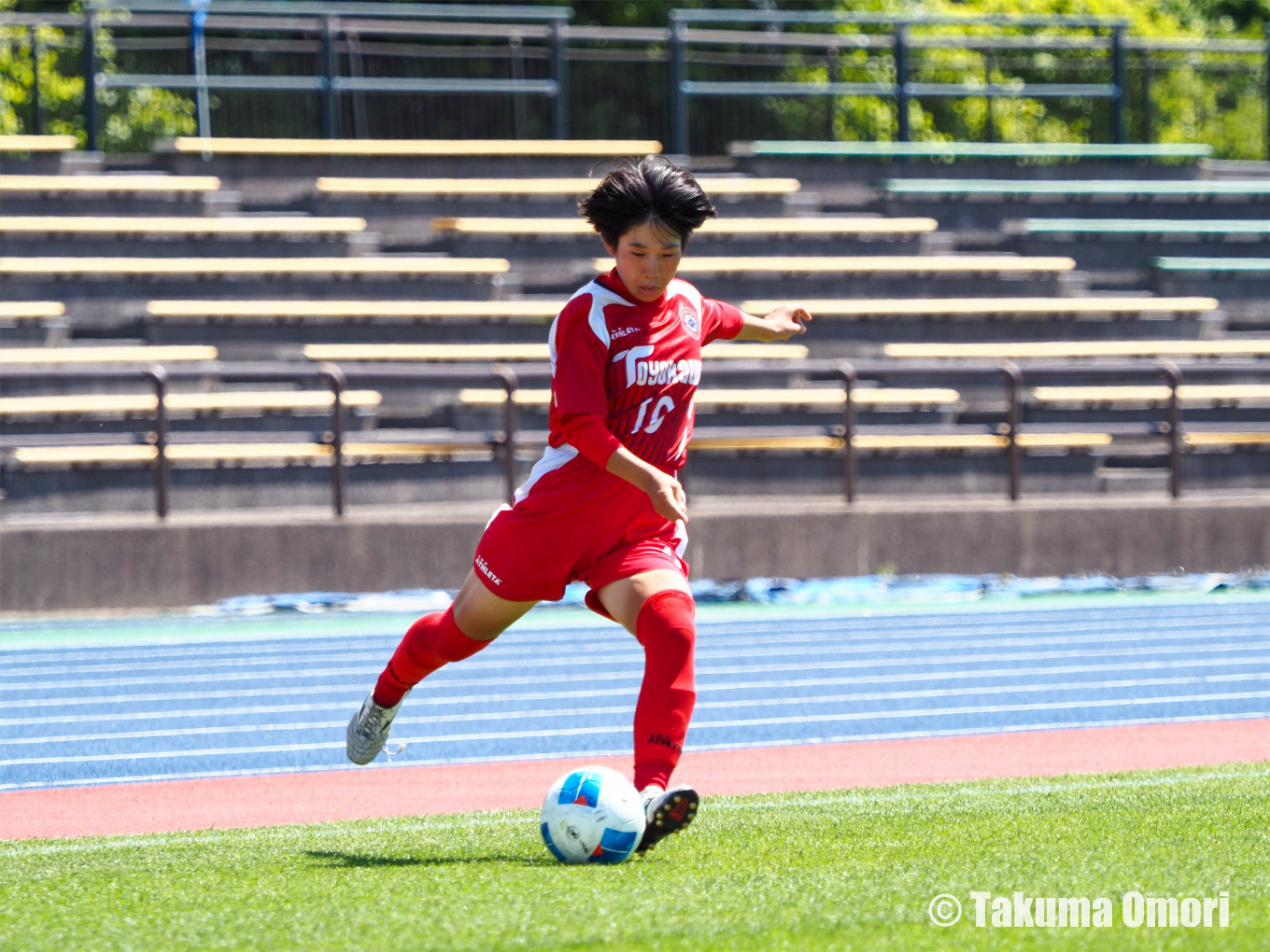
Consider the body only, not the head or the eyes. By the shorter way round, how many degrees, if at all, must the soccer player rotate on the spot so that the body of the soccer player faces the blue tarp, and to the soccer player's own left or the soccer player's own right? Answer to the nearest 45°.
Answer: approximately 135° to the soccer player's own left

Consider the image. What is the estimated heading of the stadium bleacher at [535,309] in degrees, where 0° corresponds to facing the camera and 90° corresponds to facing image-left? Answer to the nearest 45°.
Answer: approximately 0°

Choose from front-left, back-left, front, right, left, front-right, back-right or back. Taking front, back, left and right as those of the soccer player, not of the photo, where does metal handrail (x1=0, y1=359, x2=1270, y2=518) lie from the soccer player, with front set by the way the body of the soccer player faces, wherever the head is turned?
back-left

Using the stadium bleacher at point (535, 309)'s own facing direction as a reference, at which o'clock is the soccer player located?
The soccer player is roughly at 12 o'clock from the stadium bleacher.

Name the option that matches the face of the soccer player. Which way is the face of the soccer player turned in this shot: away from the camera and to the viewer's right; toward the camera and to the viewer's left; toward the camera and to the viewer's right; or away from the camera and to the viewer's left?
toward the camera and to the viewer's left

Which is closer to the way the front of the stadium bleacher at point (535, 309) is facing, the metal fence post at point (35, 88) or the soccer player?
the soccer player

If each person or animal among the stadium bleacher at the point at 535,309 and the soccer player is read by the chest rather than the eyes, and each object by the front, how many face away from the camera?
0

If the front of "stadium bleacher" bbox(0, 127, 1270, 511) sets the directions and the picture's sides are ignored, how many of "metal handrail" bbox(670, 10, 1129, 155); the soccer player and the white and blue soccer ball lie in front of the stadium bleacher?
2

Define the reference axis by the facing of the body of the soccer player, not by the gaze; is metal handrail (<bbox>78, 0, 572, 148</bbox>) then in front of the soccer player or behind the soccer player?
behind

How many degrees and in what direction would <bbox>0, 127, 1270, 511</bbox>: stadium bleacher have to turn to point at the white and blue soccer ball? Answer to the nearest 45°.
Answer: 0° — it already faces it
